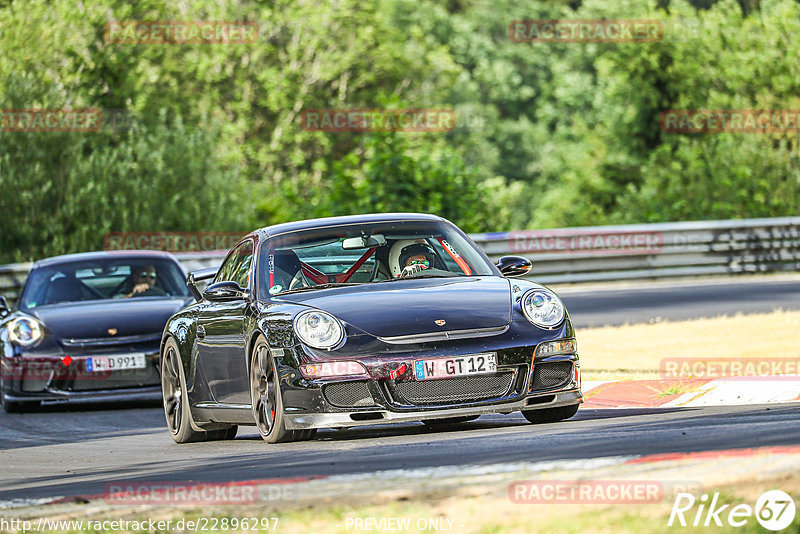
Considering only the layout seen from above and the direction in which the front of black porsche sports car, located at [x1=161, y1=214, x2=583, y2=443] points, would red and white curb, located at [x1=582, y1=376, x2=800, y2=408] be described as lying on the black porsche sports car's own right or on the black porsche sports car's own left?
on the black porsche sports car's own left

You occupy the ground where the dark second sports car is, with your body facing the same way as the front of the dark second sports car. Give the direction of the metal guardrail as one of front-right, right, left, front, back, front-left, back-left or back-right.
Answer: back-left

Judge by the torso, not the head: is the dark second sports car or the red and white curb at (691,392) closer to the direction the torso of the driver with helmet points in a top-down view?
the red and white curb

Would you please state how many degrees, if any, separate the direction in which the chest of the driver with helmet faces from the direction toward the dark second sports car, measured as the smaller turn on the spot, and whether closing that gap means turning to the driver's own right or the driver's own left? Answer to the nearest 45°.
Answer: approximately 180°

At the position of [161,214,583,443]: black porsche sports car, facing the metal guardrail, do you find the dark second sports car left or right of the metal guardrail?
left

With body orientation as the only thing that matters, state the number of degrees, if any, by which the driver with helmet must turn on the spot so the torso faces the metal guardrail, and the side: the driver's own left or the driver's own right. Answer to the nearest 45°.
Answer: approximately 135° to the driver's own left

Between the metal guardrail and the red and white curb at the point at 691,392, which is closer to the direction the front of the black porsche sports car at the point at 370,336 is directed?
the red and white curb

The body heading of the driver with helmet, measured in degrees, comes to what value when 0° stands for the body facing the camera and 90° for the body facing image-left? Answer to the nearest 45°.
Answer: approximately 315°

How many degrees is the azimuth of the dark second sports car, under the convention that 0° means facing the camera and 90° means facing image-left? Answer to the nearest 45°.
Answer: approximately 0°
